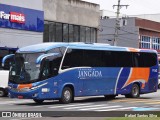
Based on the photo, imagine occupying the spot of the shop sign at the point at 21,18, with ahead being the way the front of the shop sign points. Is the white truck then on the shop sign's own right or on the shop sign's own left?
on the shop sign's own right

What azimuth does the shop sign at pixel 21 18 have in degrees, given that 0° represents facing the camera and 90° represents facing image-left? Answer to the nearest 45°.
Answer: approximately 315°

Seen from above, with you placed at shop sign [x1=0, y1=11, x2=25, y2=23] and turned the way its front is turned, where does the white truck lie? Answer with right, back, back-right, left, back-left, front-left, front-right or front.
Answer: front-right
